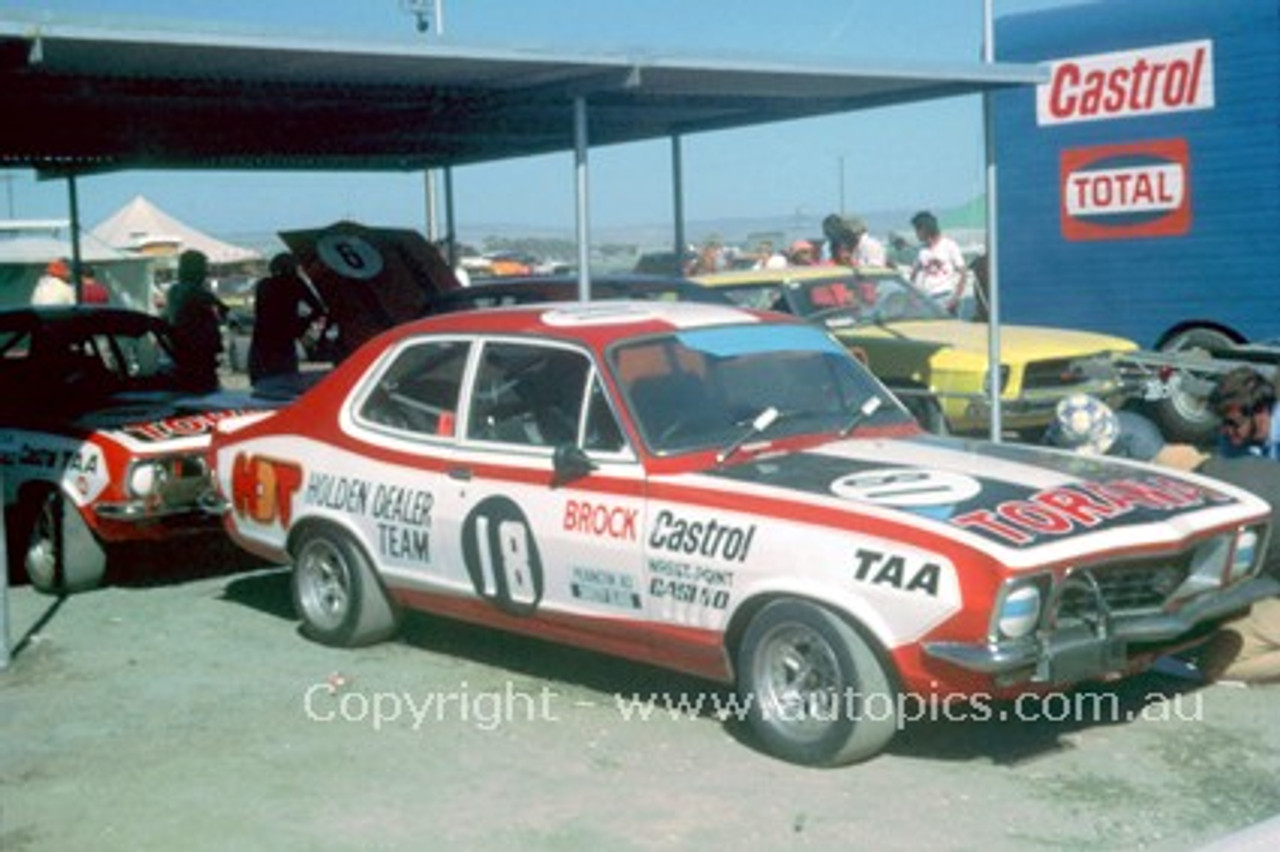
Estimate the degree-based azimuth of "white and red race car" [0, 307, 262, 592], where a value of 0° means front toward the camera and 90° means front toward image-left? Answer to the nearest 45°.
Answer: approximately 315°

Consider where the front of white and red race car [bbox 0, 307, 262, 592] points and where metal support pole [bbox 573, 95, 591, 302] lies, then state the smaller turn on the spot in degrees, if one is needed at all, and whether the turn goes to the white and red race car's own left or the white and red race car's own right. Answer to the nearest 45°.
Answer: approximately 45° to the white and red race car's own left

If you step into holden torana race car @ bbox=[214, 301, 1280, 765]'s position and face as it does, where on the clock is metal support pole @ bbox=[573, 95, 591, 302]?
The metal support pole is roughly at 7 o'clock from the holden torana race car.

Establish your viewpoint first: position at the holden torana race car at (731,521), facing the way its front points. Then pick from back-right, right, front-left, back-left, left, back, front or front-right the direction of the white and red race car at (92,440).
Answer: back

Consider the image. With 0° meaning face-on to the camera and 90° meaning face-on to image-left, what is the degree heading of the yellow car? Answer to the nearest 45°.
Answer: approximately 315°

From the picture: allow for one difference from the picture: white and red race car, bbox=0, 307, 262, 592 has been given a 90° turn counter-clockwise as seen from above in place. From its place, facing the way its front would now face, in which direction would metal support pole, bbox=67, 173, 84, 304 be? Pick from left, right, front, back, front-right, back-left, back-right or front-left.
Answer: front-left

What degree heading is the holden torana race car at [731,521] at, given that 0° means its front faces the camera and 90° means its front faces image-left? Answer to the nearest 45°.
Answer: approximately 315°

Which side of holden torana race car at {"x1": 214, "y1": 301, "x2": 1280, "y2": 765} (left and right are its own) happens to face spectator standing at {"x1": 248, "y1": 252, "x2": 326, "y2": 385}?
back

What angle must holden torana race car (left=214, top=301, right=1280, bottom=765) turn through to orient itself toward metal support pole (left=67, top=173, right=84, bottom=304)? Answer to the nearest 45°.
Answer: approximately 180°

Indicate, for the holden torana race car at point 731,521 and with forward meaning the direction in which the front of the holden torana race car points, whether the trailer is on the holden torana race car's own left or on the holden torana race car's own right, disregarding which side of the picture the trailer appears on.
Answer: on the holden torana race car's own left
